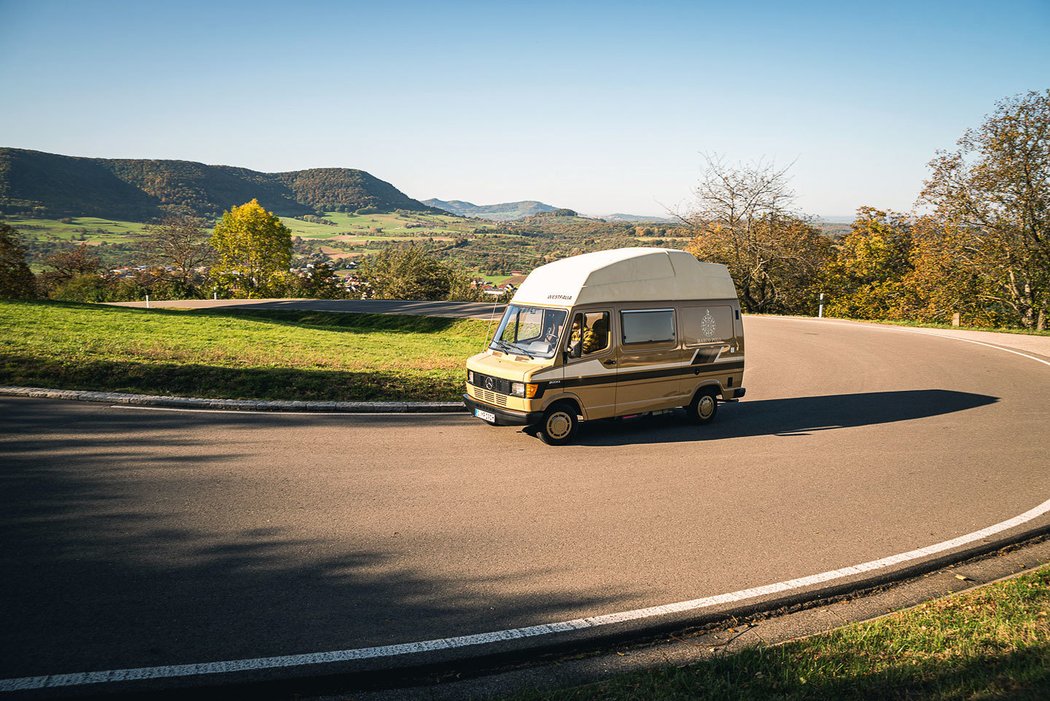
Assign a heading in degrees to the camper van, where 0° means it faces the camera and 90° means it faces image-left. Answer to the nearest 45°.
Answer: approximately 45°

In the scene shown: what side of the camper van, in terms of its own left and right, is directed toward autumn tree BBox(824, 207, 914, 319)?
back

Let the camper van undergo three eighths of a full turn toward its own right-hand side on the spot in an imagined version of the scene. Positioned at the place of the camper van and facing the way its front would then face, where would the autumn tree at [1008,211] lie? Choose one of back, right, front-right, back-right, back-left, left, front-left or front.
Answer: front-right

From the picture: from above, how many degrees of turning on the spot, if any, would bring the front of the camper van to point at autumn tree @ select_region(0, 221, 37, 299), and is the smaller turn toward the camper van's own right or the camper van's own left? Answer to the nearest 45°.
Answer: approximately 90° to the camper van's own right

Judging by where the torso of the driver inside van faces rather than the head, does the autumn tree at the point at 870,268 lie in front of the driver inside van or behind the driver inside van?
behind

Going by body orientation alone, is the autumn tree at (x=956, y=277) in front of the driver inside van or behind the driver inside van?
behind

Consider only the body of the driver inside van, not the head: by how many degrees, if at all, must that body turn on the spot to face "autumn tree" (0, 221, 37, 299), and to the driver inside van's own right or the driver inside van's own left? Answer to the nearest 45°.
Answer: approximately 90° to the driver inside van's own right
